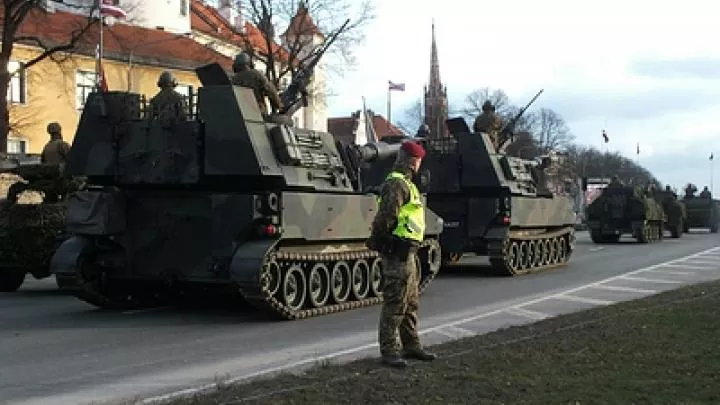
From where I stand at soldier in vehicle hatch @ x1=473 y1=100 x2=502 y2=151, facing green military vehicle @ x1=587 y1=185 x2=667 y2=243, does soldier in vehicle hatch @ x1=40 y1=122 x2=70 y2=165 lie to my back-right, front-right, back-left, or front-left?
back-left

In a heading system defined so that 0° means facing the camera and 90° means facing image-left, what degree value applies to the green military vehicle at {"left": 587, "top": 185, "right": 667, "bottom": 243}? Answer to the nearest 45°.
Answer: approximately 225°

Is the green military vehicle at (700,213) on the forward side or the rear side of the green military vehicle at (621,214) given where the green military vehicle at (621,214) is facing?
on the forward side

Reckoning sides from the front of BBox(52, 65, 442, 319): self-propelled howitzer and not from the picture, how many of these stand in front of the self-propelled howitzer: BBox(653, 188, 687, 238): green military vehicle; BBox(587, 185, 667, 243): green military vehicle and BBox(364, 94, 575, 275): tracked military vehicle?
3

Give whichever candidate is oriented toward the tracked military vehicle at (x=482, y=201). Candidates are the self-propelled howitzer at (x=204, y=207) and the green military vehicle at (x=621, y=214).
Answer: the self-propelled howitzer

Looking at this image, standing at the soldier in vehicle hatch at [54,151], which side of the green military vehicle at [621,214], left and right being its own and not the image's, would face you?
back

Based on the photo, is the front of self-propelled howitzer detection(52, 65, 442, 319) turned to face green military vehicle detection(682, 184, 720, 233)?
yes
